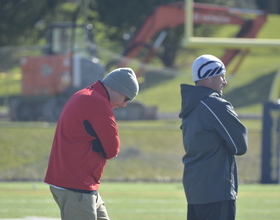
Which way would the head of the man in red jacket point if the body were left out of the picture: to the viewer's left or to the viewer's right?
to the viewer's right

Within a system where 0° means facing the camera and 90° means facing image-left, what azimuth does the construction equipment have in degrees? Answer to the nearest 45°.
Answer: approximately 270°

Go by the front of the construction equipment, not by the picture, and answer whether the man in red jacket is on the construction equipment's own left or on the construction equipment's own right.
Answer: on the construction equipment's own right
